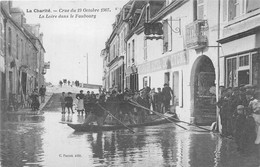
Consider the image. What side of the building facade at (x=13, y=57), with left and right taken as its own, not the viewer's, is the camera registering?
right

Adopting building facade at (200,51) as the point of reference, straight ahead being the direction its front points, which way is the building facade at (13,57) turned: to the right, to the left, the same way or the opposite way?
the opposite way

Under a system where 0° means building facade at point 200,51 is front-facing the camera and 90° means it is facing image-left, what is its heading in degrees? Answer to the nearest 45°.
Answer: approximately 45°

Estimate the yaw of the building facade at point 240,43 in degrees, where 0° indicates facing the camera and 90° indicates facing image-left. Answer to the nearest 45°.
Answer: approximately 45°

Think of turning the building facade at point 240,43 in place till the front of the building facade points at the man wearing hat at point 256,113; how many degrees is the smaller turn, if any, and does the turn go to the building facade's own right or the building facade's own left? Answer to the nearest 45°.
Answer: approximately 45° to the building facade's own left

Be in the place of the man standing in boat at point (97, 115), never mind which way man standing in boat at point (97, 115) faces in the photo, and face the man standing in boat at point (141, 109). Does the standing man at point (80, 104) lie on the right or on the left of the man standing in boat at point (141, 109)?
left
